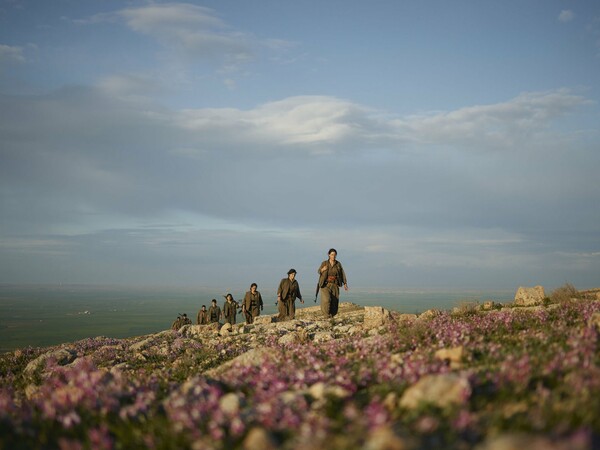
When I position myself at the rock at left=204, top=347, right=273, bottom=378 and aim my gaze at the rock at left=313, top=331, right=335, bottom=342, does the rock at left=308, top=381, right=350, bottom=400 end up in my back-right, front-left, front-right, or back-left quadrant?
back-right

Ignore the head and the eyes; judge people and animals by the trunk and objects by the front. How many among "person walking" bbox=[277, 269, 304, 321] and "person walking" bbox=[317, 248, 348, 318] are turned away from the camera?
0

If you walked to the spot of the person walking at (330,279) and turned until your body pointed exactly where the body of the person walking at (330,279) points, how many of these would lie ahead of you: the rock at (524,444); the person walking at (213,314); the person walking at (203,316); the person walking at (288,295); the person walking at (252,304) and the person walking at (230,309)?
1

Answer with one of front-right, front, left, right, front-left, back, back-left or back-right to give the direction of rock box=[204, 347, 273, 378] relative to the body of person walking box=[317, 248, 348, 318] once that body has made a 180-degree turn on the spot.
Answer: back

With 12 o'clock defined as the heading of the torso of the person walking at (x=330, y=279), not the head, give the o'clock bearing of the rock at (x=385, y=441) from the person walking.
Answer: The rock is roughly at 12 o'clock from the person walking.

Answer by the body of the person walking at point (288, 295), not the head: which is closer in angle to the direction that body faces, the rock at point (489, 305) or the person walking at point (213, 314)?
the rock

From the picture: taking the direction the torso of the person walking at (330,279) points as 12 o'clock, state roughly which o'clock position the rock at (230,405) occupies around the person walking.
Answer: The rock is roughly at 12 o'clock from the person walking.

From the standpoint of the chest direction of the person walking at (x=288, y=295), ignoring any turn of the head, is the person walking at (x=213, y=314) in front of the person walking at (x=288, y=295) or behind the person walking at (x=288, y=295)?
behind

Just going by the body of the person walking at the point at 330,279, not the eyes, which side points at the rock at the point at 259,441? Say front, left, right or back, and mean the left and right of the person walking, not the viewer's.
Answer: front

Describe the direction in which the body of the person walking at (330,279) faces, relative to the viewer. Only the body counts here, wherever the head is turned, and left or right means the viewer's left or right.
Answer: facing the viewer

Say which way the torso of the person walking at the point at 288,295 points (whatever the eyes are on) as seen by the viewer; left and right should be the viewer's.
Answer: facing the viewer and to the right of the viewer

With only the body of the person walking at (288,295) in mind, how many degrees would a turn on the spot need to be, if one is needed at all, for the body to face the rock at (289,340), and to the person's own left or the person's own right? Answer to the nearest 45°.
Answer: approximately 45° to the person's own right

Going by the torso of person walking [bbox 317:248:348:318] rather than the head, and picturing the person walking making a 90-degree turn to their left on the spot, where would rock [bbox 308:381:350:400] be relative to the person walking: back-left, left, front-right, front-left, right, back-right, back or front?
right
